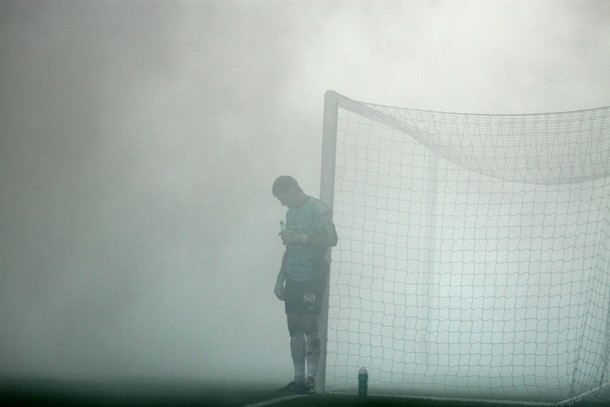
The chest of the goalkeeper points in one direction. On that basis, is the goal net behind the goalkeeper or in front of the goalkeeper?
behind

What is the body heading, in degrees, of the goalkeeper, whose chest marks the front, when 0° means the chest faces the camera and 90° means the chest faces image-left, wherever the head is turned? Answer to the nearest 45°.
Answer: approximately 45°

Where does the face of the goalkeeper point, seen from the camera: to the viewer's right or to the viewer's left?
to the viewer's left
